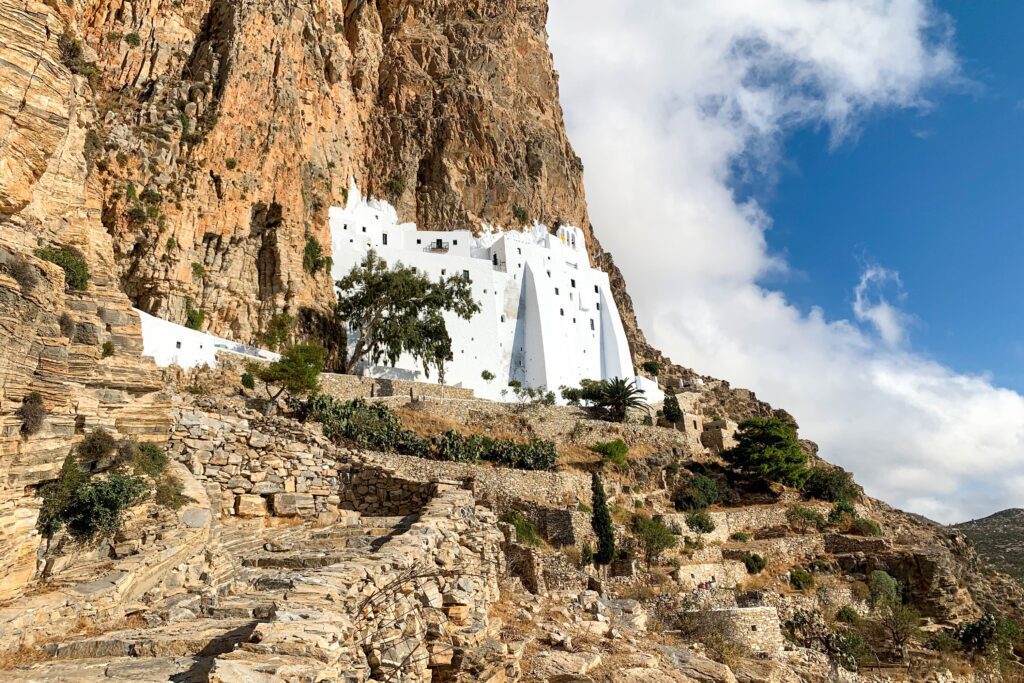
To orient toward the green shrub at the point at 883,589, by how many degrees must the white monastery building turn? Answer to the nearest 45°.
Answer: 0° — it already faces it

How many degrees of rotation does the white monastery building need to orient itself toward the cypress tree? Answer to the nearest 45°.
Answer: approximately 45° to its right

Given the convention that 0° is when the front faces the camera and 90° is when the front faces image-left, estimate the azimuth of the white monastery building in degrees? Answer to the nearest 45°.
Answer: approximately 315°

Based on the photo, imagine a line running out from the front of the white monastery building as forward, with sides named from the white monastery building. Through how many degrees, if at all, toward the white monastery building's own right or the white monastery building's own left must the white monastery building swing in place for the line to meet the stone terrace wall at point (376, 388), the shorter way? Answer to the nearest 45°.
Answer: approximately 90° to the white monastery building's own right

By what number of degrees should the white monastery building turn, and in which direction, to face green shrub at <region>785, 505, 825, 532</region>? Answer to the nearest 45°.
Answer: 0° — it already faces it
